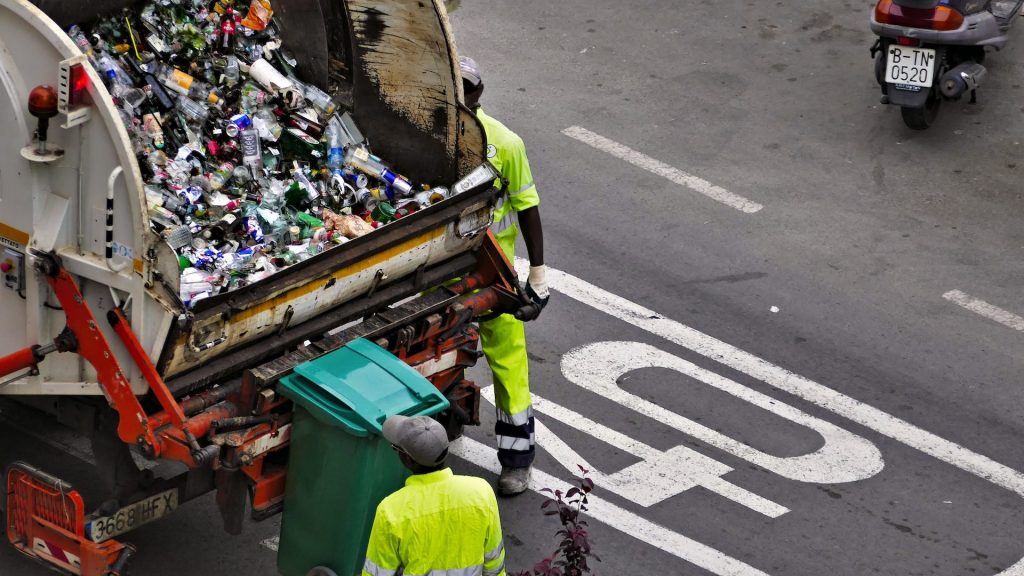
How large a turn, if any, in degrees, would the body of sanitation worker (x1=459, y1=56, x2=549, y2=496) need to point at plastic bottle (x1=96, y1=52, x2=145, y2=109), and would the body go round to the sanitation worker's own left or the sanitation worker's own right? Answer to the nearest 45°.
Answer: approximately 45° to the sanitation worker's own right

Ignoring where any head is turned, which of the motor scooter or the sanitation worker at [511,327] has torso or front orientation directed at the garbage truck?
the sanitation worker

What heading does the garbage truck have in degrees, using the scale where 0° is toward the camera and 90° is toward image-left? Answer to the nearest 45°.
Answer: approximately 135°

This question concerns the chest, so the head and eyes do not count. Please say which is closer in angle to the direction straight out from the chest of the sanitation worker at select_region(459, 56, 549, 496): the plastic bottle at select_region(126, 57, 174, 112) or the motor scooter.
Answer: the plastic bottle

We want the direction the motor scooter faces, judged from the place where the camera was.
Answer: facing away from the viewer and to the right of the viewer

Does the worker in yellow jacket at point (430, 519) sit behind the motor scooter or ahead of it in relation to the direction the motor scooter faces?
behind

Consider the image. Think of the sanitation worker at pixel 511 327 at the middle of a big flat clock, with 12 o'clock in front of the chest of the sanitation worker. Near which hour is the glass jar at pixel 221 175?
The glass jar is roughly at 1 o'clock from the sanitation worker.

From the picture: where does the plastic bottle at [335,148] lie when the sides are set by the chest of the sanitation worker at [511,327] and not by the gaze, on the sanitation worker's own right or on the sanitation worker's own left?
on the sanitation worker's own right
